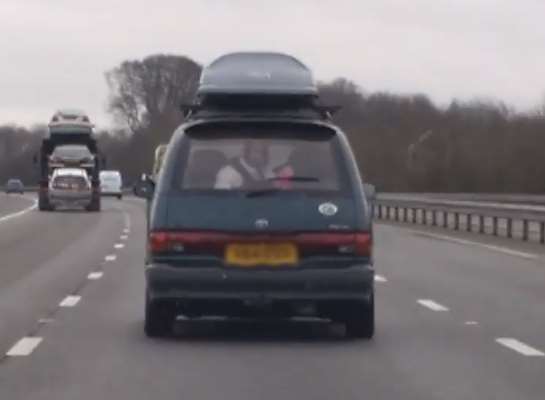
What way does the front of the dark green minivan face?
away from the camera
